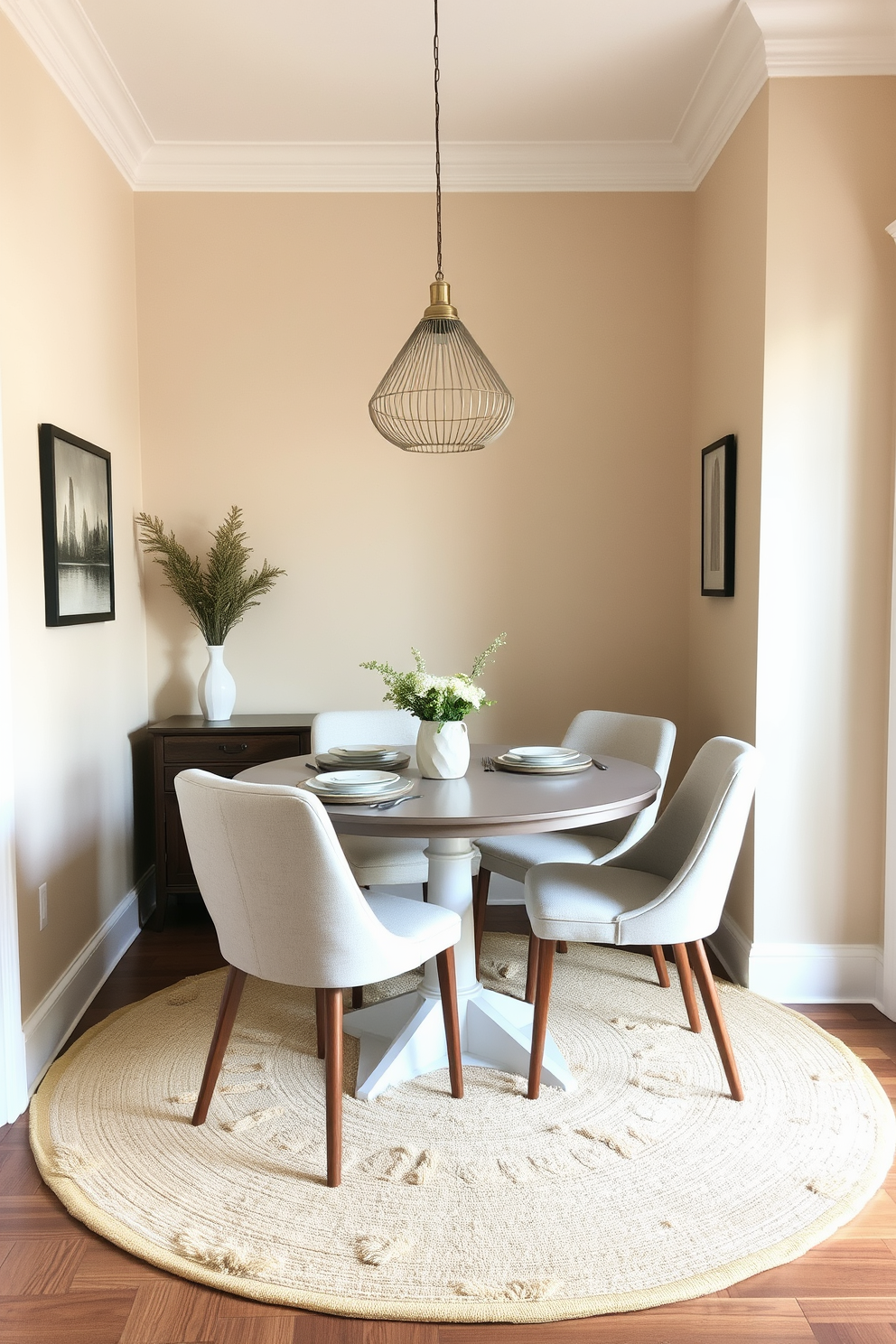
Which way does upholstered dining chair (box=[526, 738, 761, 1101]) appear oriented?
to the viewer's left

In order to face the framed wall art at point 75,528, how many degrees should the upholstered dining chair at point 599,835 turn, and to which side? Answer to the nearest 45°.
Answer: approximately 45° to its right

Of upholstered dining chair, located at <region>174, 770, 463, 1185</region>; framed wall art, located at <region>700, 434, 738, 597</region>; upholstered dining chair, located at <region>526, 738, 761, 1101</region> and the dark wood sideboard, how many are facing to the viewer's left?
2

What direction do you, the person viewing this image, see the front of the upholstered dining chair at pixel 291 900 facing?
facing away from the viewer and to the right of the viewer

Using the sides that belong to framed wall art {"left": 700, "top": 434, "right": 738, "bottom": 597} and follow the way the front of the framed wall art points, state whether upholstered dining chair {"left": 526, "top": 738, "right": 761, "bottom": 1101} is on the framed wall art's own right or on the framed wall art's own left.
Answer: on the framed wall art's own left

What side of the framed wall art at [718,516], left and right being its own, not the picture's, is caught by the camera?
left

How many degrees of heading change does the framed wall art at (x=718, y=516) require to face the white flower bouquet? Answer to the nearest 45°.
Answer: approximately 45° to its left

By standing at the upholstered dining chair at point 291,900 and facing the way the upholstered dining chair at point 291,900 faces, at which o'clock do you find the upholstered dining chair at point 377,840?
the upholstered dining chair at point 377,840 is roughly at 11 o'clock from the upholstered dining chair at point 291,900.
